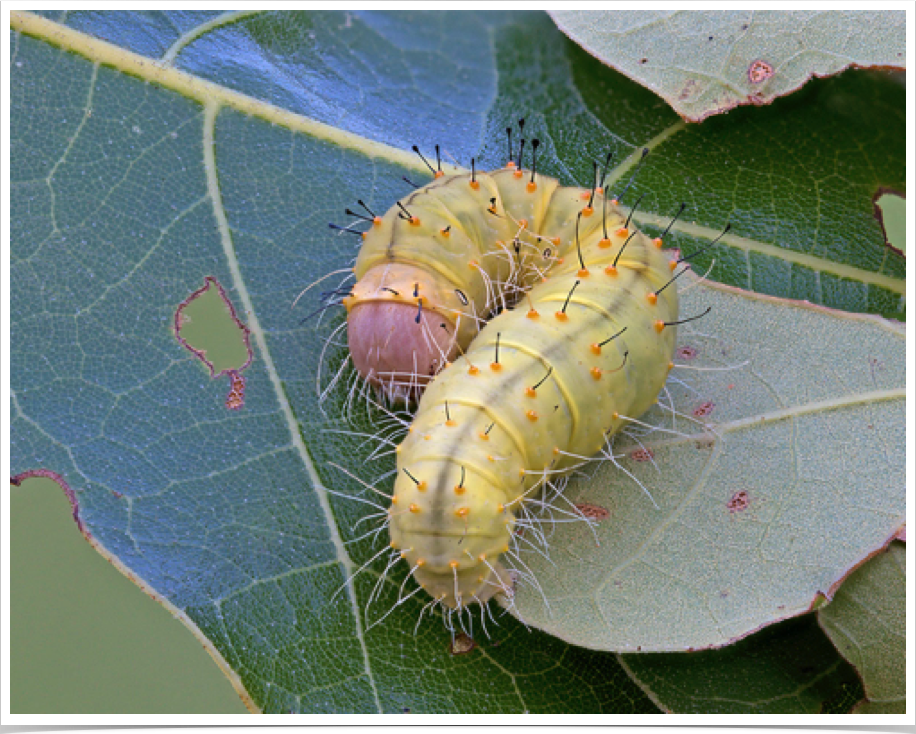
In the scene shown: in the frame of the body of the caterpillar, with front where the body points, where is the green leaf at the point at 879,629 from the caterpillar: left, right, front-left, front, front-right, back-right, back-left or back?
left

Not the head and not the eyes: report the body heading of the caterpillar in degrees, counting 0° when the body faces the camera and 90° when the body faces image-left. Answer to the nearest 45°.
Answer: approximately 0°
